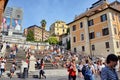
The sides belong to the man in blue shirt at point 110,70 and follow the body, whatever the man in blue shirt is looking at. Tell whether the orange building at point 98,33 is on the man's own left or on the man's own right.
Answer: on the man's own left
